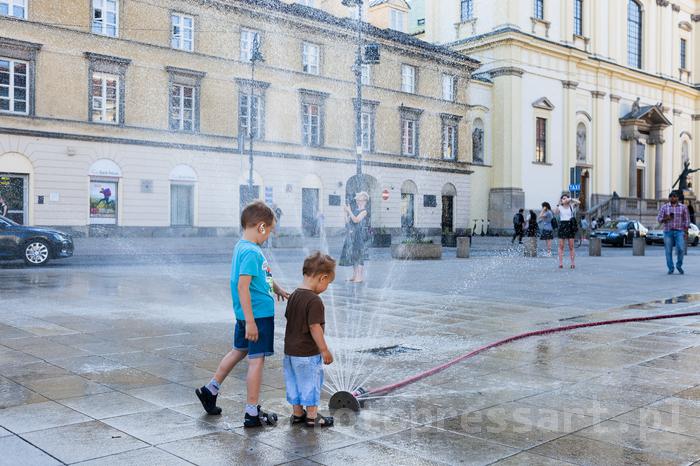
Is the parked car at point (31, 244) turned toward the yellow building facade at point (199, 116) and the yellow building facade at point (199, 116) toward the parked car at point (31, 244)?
no

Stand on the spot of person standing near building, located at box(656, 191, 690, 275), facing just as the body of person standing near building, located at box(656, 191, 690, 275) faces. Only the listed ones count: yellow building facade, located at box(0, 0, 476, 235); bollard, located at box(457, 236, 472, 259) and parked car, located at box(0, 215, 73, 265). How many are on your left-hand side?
0

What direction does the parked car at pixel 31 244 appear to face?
to the viewer's right

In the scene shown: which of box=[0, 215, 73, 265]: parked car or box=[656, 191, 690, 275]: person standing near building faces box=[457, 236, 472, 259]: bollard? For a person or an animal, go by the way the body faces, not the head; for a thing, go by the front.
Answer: the parked car

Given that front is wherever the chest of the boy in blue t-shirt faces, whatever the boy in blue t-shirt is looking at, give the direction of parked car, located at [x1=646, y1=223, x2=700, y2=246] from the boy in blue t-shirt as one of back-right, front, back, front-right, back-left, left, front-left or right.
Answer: front-left

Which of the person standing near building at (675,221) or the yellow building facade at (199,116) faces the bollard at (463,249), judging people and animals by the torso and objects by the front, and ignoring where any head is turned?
the yellow building facade

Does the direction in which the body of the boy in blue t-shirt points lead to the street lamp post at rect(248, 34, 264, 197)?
no

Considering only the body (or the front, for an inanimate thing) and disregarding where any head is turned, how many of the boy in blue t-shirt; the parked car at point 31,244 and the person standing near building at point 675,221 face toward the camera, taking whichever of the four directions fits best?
1

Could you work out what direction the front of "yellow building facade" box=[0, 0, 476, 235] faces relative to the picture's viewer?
facing the viewer and to the right of the viewer

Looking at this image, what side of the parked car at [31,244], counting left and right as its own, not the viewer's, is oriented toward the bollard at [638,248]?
front

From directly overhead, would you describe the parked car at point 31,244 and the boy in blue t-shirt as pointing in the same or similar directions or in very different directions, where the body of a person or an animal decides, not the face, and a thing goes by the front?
same or similar directions

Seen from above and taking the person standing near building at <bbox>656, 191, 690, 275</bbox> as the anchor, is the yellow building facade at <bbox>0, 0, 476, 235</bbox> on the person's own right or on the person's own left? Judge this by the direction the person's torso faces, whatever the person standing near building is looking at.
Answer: on the person's own right

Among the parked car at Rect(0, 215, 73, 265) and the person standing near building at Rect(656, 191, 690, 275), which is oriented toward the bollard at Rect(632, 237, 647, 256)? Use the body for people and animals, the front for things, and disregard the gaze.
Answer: the parked car

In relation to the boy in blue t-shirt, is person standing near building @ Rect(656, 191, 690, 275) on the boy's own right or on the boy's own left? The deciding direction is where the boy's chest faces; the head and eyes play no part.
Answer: on the boy's own left

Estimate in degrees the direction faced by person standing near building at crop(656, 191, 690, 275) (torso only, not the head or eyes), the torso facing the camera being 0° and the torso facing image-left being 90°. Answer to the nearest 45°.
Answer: approximately 0°

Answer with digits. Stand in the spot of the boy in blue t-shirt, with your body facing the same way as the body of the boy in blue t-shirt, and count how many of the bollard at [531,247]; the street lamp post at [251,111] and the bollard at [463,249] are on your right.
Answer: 0
